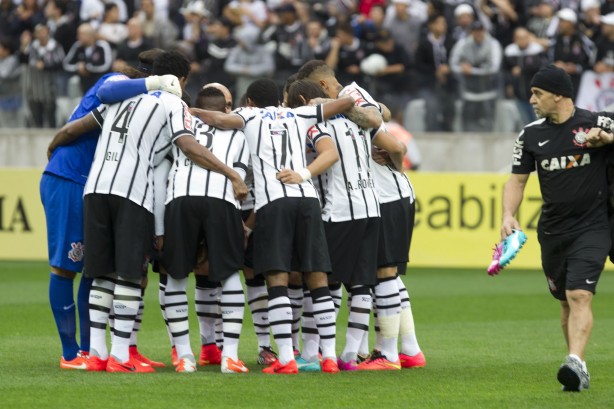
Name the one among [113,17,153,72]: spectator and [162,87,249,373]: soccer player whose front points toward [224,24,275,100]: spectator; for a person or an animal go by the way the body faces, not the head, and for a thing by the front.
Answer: the soccer player

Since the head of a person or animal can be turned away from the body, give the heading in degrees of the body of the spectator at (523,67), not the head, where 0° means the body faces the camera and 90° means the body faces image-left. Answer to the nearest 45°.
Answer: approximately 0°

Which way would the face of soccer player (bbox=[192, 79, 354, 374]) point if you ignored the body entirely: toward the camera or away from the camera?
away from the camera

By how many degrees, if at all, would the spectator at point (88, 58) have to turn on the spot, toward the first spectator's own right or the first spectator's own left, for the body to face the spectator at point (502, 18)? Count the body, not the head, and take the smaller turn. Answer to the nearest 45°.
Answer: approximately 90° to the first spectator's own left

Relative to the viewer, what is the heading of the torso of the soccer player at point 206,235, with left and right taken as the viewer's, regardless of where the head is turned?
facing away from the viewer

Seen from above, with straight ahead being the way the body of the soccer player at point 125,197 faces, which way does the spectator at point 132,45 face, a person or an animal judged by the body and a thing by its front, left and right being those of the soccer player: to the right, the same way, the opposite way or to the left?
the opposite way

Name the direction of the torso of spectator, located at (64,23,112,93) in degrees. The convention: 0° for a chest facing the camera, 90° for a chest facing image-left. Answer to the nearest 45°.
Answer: approximately 0°
